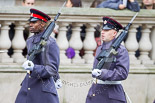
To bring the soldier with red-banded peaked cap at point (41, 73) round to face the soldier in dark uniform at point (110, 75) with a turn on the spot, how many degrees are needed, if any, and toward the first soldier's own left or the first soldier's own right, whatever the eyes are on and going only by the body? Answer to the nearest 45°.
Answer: approximately 135° to the first soldier's own left

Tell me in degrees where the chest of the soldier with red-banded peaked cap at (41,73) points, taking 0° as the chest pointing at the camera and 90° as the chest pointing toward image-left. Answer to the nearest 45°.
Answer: approximately 45°

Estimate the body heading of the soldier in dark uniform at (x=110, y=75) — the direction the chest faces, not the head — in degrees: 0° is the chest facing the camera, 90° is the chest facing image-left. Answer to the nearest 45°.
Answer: approximately 45°

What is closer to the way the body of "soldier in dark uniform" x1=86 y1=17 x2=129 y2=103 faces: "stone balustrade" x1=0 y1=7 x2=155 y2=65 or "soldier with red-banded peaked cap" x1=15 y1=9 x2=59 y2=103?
the soldier with red-banded peaked cap
